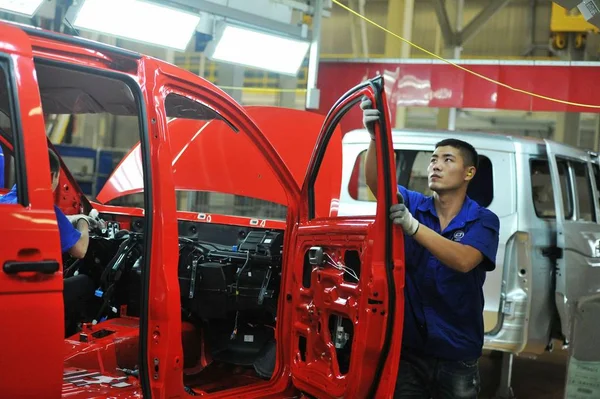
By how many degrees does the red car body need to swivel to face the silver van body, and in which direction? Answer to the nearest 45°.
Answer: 0° — it already faces it

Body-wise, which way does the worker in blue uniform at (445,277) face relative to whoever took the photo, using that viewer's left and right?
facing the viewer and to the left of the viewer

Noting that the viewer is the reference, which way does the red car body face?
facing away from the viewer and to the right of the viewer

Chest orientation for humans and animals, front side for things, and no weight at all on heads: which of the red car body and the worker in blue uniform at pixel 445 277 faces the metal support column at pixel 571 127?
the red car body

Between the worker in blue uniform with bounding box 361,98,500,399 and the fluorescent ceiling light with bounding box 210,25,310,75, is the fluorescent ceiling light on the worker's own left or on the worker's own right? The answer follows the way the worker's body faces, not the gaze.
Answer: on the worker's own right

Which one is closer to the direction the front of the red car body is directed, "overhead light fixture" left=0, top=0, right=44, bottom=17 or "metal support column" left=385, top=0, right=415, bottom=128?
the metal support column

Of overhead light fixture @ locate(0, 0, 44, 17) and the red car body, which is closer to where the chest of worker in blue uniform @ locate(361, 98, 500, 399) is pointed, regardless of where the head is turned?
the red car body

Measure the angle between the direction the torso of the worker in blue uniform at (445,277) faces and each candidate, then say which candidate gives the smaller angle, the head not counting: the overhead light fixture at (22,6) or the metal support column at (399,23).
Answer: the overhead light fixture

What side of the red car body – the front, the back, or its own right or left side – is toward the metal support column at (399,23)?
front

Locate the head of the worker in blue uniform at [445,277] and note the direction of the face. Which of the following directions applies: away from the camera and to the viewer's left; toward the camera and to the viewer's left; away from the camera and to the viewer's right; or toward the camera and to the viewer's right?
toward the camera and to the viewer's left

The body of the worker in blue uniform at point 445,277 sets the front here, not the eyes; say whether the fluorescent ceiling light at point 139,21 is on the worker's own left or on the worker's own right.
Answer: on the worker's own right

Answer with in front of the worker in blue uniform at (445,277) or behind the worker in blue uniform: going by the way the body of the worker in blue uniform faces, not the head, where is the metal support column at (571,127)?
behind
